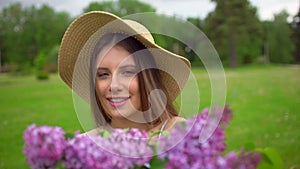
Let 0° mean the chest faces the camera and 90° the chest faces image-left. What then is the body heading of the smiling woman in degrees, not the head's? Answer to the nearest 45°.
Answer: approximately 0°

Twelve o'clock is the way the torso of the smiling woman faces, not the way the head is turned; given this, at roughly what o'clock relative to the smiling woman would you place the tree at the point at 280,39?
The tree is roughly at 7 o'clock from the smiling woman.

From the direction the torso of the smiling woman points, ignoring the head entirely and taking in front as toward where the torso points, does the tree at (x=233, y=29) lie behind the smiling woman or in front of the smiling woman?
behind
